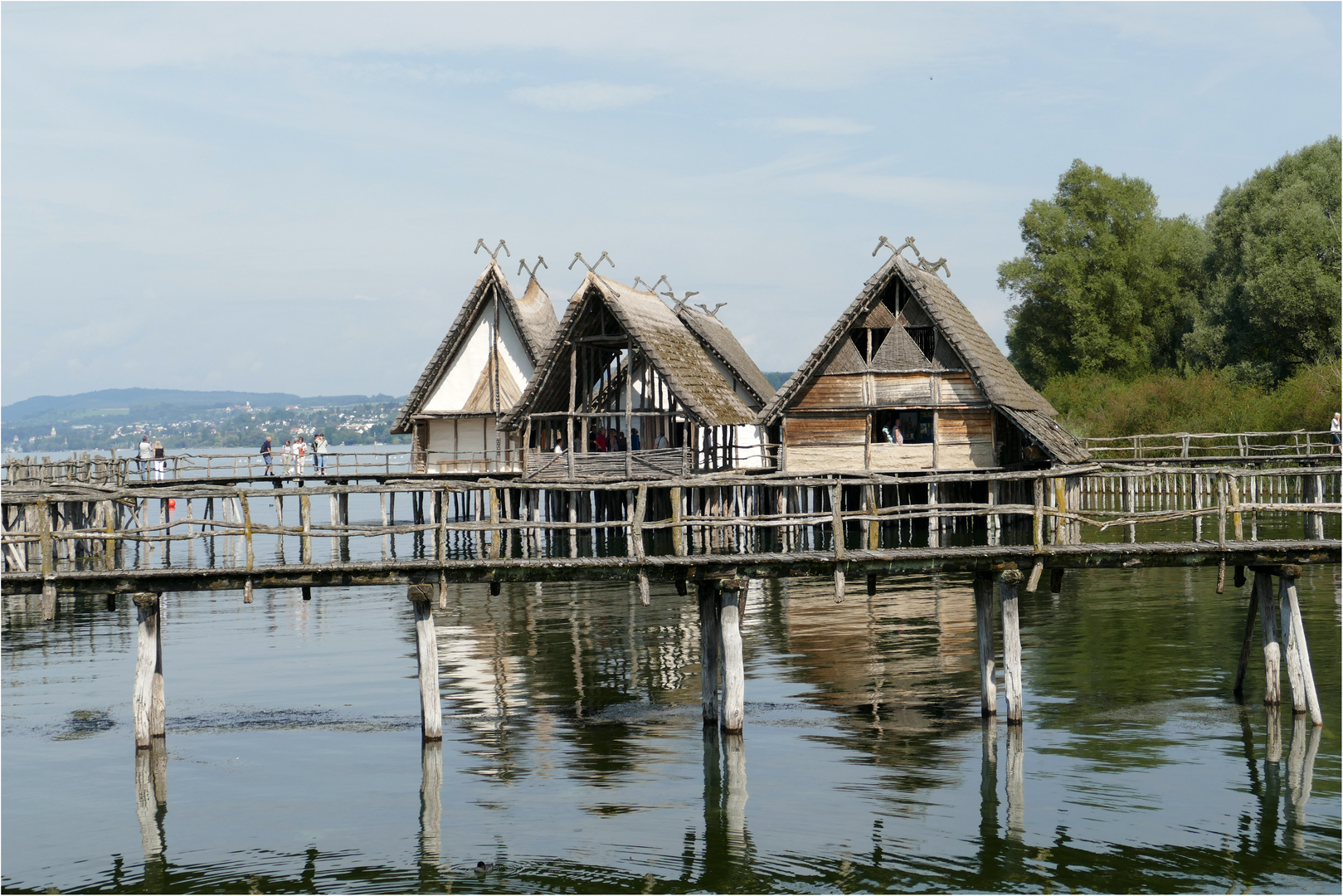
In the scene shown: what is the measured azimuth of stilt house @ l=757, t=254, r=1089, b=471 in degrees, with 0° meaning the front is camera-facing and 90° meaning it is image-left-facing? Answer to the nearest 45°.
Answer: approximately 0°

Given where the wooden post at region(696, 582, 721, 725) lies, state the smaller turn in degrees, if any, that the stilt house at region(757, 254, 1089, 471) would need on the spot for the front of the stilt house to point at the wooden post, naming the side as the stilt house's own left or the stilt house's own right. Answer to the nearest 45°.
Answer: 0° — it already faces it

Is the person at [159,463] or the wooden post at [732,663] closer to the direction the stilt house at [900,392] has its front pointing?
the wooden post

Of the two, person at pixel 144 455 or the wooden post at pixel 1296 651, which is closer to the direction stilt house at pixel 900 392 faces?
the wooden post

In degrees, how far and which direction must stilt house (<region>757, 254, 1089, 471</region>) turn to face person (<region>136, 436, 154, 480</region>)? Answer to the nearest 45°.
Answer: approximately 90° to its right

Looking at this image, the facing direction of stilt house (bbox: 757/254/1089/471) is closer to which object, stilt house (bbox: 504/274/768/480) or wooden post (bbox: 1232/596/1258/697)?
the wooden post

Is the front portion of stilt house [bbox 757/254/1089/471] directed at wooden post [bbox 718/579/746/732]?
yes

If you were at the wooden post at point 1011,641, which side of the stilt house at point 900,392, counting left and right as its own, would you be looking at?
front

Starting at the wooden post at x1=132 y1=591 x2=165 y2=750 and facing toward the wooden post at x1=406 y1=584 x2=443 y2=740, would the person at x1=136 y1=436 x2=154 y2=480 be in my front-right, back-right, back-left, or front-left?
back-left

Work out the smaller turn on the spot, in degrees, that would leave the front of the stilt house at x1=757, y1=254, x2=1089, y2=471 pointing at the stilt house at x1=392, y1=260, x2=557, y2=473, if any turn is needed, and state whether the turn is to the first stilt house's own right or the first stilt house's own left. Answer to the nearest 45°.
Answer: approximately 135° to the first stilt house's own right

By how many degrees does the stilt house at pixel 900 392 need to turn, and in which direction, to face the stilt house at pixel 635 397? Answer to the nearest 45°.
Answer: approximately 90° to its right

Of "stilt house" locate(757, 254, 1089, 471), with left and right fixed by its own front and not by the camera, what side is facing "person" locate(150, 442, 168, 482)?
right
